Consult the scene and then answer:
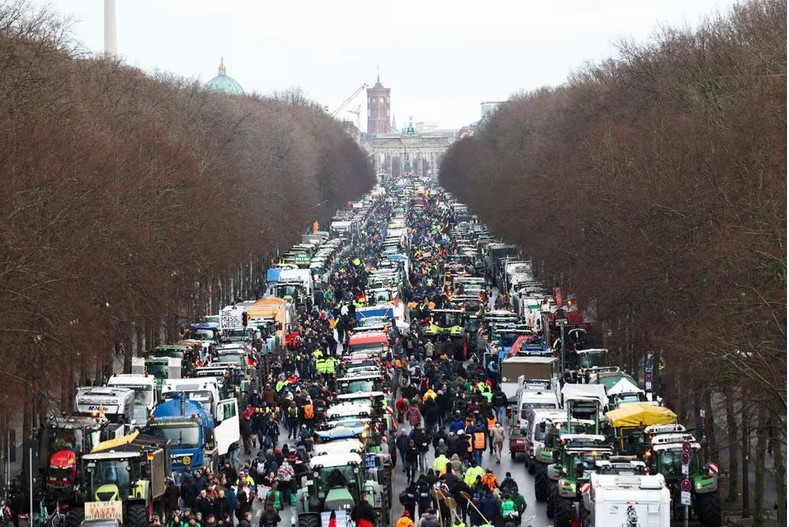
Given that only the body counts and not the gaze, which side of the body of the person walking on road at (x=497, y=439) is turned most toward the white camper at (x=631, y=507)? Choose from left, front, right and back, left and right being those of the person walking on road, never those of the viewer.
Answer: back

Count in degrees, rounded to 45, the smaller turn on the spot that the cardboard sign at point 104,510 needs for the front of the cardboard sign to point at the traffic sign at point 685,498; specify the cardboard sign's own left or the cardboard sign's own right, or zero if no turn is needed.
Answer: approximately 90° to the cardboard sign's own left

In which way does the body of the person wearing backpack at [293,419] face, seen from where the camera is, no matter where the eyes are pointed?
away from the camera

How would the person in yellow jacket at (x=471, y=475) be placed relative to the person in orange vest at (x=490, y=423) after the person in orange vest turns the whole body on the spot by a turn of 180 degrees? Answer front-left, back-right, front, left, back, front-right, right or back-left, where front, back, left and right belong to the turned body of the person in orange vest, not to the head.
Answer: front

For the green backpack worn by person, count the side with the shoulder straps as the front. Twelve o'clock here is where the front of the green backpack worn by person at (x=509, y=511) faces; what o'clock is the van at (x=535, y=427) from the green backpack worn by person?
The van is roughly at 12 o'clock from the green backpack worn by person.

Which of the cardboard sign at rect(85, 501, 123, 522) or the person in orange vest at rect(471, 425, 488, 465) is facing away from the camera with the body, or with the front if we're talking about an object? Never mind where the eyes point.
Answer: the person in orange vest

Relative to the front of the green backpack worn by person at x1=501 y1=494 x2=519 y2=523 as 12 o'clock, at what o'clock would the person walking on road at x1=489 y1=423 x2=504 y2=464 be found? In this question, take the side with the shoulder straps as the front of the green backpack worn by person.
The person walking on road is roughly at 12 o'clock from the green backpack worn by person.

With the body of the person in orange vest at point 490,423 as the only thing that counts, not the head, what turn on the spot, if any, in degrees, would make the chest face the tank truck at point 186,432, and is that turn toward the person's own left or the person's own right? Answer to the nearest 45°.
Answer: approximately 135° to the person's own left

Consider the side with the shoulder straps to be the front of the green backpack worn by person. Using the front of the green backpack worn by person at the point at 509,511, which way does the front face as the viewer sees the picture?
away from the camera
